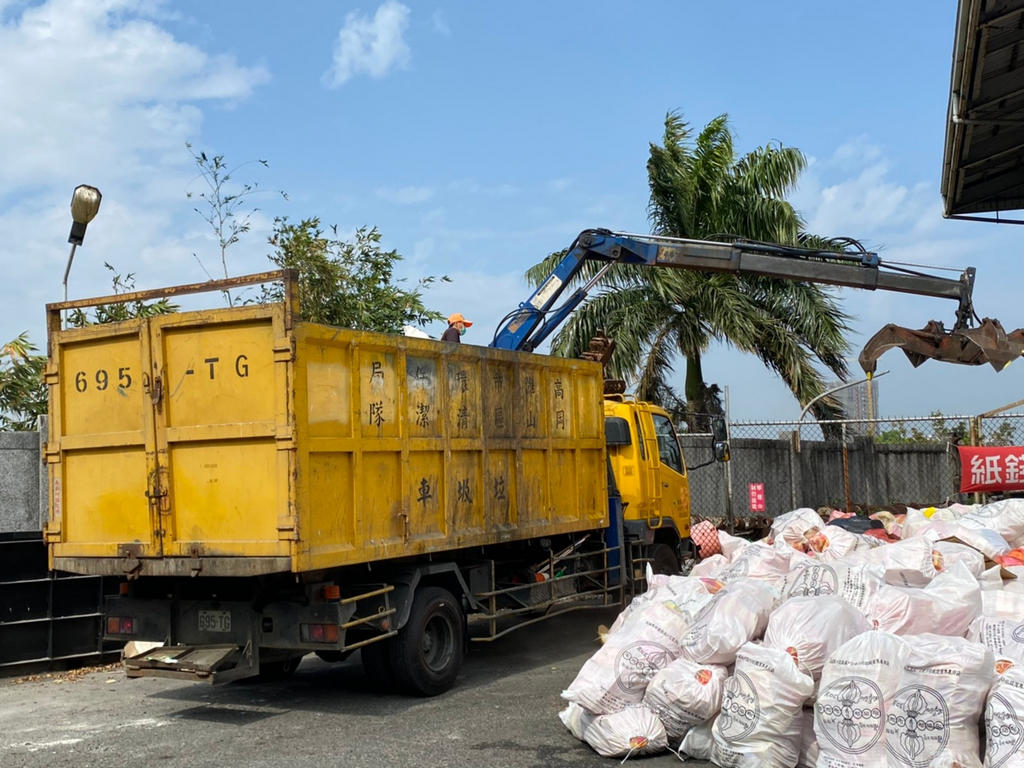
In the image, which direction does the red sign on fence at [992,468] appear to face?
toward the camera

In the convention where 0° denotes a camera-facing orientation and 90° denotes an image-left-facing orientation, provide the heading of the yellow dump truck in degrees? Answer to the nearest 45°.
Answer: approximately 225°

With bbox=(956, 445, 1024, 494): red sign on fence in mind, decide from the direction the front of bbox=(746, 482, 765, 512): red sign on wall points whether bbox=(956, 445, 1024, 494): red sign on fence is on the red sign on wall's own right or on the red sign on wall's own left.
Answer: on the red sign on wall's own left

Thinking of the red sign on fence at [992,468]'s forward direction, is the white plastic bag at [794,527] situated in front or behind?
in front

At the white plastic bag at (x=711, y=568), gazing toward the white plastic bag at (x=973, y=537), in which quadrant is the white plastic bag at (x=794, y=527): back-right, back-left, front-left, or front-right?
front-left

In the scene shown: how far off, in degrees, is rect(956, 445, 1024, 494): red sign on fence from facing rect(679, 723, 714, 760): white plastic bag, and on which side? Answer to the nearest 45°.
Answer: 0° — it already faces it

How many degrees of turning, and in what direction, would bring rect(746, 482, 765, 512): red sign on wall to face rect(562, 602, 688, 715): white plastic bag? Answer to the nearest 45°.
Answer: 0° — it already faces it

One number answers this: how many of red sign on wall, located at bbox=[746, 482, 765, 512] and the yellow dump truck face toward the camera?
1

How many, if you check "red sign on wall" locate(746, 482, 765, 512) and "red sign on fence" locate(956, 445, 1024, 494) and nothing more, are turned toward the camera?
2

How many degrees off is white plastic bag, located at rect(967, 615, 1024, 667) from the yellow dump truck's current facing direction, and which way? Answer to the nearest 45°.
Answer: approximately 90° to its right

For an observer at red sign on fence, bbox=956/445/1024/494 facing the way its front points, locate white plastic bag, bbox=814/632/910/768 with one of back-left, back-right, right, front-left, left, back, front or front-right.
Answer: front

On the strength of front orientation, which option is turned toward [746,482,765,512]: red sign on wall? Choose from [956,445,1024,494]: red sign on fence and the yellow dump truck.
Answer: the yellow dump truck

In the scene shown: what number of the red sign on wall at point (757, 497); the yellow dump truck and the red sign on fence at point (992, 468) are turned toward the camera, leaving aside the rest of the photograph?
2

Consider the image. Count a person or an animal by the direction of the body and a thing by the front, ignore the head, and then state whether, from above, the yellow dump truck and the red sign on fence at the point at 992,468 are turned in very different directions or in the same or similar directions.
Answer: very different directions

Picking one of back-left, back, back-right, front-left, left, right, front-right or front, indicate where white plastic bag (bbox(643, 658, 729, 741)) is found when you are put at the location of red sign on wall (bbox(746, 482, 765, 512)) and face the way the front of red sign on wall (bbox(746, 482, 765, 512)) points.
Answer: front

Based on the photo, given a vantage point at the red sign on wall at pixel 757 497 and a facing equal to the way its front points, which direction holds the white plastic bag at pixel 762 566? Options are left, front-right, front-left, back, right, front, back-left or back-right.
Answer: front

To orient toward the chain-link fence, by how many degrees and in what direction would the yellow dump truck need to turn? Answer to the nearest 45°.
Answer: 0° — it already faces it

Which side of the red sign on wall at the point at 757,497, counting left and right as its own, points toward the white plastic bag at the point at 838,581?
front

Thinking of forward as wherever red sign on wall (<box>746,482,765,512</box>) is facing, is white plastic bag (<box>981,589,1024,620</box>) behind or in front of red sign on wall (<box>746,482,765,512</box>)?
in front

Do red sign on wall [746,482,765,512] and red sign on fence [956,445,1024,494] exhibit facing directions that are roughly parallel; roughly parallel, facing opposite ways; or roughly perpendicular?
roughly parallel

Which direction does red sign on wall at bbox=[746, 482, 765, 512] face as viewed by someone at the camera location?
facing the viewer
